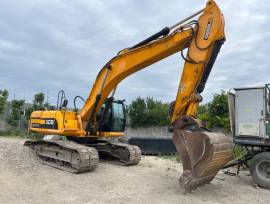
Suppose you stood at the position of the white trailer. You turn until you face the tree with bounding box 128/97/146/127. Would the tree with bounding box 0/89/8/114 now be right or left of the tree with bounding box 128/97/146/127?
left

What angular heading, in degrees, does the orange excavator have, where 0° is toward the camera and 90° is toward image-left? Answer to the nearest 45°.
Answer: approximately 315°

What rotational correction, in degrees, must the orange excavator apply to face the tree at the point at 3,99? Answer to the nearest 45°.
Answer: approximately 180°
